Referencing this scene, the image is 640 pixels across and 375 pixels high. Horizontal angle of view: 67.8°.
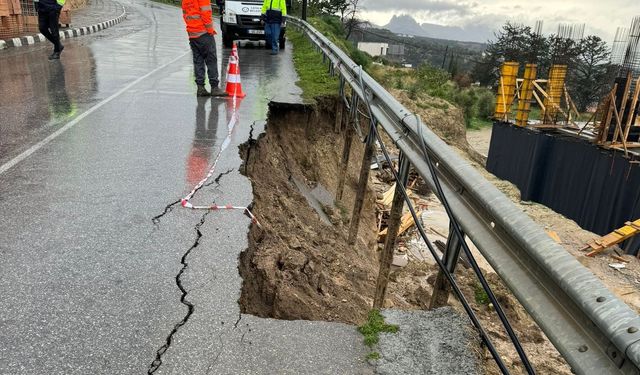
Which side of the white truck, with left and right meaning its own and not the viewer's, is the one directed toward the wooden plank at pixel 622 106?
left

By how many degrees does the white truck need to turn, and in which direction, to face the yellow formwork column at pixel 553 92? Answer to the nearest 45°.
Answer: approximately 90° to its left

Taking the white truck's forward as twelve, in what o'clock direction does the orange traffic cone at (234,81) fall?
The orange traffic cone is roughly at 12 o'clock from the white truck.

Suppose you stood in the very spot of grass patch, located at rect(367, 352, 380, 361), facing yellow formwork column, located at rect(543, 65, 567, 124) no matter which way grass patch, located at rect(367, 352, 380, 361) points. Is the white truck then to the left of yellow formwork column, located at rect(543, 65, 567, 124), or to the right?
left

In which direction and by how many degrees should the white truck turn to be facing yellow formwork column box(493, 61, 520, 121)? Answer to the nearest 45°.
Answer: approximately 135° to its left

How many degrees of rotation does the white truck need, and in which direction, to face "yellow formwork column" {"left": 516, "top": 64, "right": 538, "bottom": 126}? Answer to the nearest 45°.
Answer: approximately 90° to its left

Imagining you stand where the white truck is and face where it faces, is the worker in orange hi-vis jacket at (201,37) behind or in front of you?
in front

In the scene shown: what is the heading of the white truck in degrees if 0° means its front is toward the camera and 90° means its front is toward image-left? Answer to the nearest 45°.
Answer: approximately 0°

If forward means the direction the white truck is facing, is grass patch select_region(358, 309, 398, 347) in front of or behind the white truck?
in front

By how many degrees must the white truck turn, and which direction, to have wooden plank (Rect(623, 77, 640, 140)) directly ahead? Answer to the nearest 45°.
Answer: approximately 90° to its left

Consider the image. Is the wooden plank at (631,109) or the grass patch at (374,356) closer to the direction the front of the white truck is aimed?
the grass patch

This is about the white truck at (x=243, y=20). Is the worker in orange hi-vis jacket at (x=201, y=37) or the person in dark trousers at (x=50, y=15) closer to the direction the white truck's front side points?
the worker in orange hi-vis jacket
